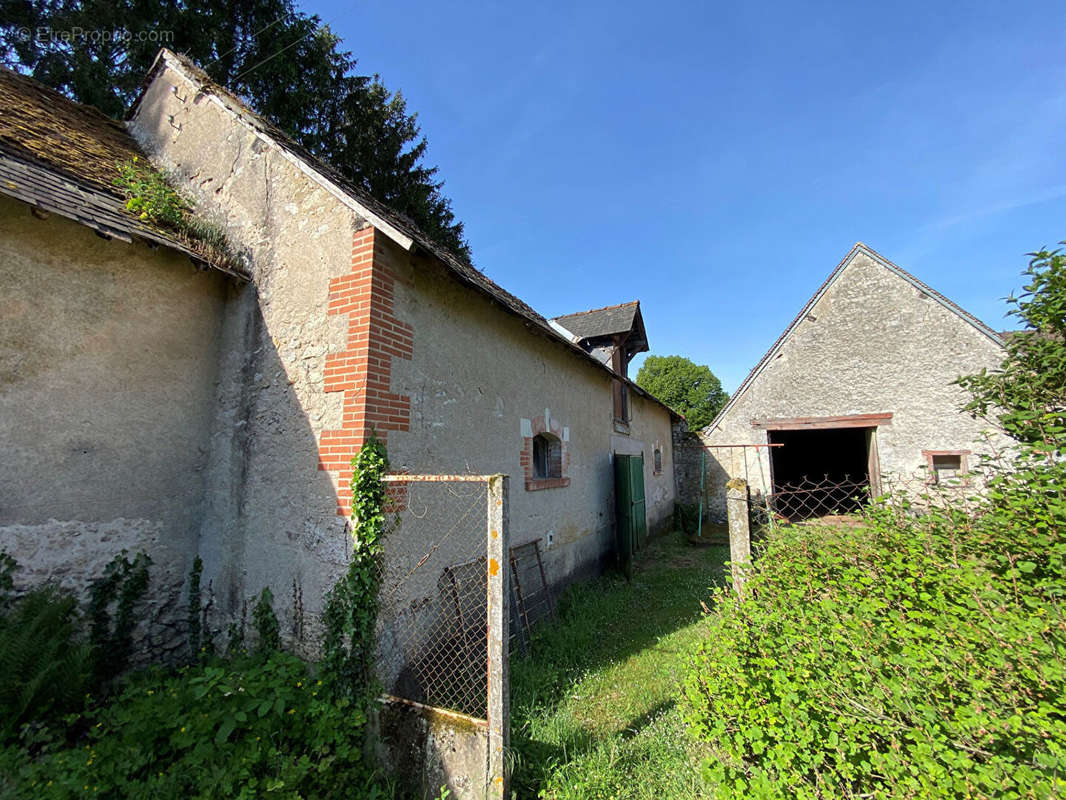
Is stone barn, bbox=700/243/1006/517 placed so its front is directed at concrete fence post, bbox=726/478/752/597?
yes

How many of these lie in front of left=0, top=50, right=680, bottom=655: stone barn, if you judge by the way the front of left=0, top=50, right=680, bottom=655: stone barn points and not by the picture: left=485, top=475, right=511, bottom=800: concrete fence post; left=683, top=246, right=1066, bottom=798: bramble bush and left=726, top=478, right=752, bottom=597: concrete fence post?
3

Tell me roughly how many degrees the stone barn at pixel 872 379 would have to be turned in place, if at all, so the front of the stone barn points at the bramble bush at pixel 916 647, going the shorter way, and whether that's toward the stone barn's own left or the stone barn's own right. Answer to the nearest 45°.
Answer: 0° — it already faces it

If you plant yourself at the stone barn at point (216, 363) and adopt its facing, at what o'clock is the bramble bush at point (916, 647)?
The bramble bush is roughly at 12 o'clock from the stone barn.

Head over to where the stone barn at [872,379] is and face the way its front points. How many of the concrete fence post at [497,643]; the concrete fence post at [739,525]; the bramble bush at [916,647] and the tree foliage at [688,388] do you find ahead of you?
3

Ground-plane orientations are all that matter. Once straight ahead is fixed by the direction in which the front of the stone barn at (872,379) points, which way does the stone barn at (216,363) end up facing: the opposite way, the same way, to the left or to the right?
to the left

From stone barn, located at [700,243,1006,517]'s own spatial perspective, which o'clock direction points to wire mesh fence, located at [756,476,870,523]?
The wire mesh fence is roughly at 12 o'clock from the stone barn.

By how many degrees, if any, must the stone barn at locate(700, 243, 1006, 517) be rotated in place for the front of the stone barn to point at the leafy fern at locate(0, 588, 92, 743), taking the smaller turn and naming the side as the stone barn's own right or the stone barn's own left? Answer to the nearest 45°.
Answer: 0° — it already faces it

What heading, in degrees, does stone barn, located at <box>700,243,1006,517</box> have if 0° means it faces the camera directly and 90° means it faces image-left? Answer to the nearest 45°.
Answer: approximately 0°

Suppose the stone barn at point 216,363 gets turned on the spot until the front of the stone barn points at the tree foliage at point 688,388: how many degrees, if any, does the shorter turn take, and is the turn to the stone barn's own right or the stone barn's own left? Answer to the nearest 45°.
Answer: approximately 90° to the stone barn's own left

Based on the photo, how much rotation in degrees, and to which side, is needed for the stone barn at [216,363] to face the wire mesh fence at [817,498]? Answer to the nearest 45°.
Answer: approximately 45° to its left
